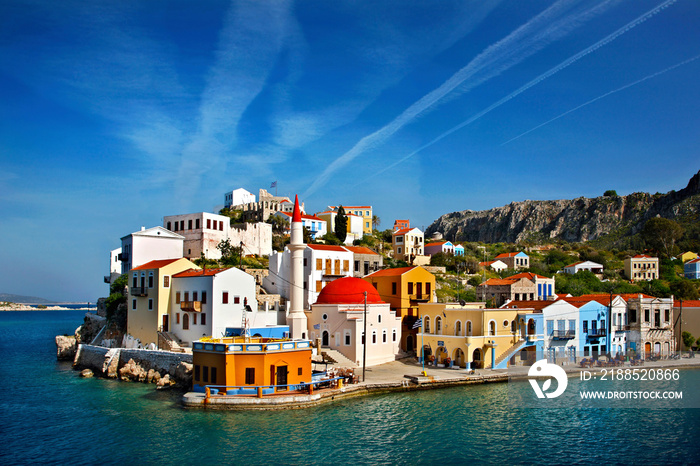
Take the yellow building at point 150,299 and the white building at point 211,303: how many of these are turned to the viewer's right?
0

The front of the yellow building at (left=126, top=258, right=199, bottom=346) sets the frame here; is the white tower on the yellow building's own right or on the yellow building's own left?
on the yellow building's own left

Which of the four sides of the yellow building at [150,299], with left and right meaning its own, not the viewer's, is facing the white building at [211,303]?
left

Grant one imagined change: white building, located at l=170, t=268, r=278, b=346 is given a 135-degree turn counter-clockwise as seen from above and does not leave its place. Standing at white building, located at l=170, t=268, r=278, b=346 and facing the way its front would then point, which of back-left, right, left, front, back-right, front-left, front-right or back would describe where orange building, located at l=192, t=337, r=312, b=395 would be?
right

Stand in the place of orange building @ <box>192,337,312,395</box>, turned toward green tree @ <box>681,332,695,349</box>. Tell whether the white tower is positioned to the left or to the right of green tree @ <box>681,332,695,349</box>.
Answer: left

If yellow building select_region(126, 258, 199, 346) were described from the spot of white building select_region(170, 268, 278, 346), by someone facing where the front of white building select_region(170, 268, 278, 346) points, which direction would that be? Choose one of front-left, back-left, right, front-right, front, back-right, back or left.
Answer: right

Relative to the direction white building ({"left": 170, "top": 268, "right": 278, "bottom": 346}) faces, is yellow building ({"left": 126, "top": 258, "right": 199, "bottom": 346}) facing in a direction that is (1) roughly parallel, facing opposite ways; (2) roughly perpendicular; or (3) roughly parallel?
roughly parallel

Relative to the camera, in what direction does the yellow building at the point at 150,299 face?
facing the viewer and to the left of the viewer

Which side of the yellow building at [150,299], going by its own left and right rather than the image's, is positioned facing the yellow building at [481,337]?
left

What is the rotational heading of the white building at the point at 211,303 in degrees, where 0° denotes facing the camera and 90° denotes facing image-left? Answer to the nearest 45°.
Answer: approximately 45°
